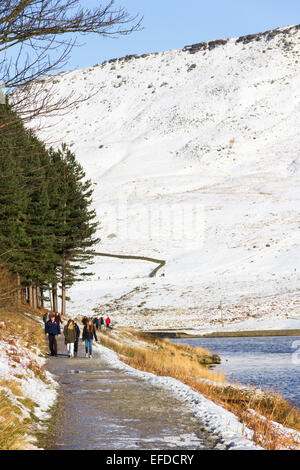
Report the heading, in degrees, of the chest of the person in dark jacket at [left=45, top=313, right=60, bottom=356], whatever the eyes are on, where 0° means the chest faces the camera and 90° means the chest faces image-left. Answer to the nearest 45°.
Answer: approximately 0°

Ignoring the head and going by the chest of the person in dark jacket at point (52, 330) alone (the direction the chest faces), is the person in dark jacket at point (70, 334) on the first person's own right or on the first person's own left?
on the first person's own left
